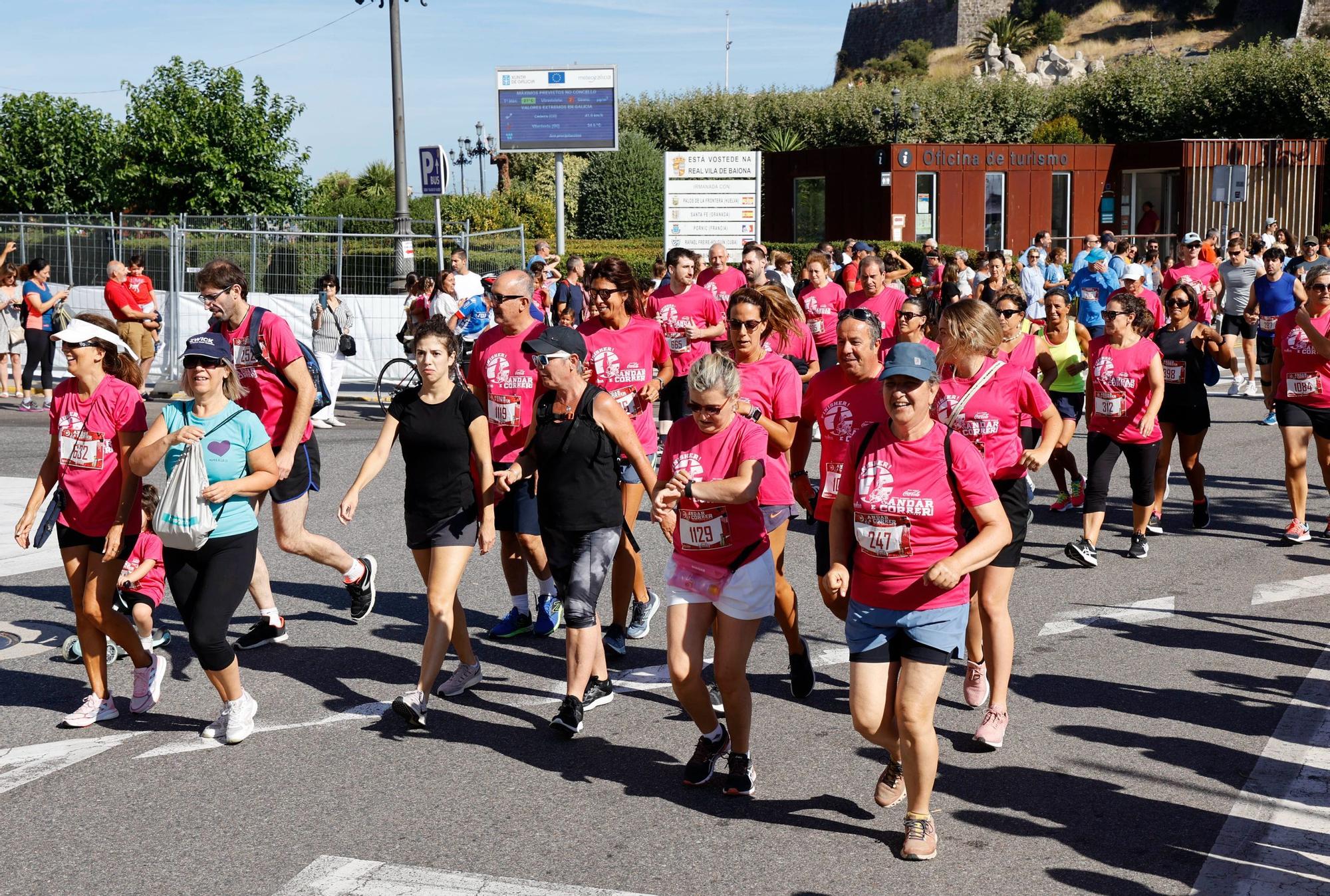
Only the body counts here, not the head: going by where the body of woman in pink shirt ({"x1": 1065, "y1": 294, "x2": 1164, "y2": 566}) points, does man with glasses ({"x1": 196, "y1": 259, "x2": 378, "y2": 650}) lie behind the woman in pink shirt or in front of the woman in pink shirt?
in front

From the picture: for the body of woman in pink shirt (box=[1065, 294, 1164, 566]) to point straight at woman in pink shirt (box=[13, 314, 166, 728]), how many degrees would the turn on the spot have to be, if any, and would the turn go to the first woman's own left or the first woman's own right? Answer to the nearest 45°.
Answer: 0° — they already face them

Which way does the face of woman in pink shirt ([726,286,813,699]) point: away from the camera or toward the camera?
toward the camera

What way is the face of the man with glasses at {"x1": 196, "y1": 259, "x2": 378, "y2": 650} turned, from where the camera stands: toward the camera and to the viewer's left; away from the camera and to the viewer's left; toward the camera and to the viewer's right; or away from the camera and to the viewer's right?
toward the camera and to the viewer's left

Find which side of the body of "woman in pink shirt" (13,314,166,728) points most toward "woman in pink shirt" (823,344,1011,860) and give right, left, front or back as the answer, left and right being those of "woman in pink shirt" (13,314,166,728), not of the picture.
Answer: left

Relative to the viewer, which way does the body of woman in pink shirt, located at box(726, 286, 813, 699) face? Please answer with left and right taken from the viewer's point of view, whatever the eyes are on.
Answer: facing the viewer and to the left of the viewer

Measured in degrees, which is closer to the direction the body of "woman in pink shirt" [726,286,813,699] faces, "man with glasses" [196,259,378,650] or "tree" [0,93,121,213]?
the man with glasses

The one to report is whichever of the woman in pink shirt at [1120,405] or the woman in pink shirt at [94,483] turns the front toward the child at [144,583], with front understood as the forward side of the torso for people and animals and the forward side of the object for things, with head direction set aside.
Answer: the woman in pink shirt at [1120,405]

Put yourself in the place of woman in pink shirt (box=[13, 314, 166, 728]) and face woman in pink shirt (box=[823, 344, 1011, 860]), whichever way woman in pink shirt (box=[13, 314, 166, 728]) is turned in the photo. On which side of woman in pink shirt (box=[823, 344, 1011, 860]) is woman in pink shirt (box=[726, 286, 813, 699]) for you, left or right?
left

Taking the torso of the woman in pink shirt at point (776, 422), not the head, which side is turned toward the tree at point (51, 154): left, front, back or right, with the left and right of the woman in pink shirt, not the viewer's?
right
